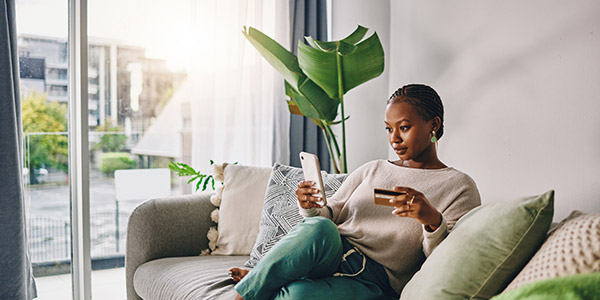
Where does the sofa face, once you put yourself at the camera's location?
facing the viewer and to the left of the viewer

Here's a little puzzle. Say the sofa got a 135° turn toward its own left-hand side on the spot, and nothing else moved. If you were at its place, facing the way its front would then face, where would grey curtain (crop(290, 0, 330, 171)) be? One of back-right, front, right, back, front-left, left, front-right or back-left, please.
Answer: left

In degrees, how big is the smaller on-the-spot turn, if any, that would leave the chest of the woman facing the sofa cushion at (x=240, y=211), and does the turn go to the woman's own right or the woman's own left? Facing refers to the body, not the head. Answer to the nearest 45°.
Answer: approximately 90° to the woman's own right

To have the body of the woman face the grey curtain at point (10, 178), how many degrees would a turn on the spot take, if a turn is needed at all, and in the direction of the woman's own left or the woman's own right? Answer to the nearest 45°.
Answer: approximately 45° to the woman's own right

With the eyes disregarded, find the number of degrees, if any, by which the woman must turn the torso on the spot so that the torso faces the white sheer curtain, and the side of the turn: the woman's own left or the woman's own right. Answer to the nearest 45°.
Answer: approximately 90° to the woman's own right

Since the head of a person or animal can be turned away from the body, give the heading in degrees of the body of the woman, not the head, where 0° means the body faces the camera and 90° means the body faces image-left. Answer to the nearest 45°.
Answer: approximately 45°

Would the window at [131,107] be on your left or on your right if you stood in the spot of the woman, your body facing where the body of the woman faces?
on your right

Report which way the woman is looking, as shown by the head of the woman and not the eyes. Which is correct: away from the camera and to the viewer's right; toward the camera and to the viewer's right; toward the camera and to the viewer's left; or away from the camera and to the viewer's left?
toward the camera and to the viewer's left
